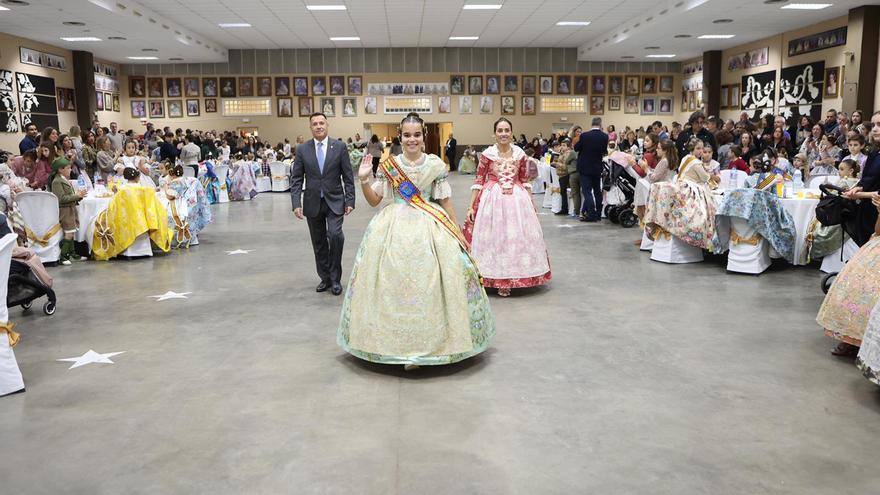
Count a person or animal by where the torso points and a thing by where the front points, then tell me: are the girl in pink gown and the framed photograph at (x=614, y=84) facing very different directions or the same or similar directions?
same or similar directions

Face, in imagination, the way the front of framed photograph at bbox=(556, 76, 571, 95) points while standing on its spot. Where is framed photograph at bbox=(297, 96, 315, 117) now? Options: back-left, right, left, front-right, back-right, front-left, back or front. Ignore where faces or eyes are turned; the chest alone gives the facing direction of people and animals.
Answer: right

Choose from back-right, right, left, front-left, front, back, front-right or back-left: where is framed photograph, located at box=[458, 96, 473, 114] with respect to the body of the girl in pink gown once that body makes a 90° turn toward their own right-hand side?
right

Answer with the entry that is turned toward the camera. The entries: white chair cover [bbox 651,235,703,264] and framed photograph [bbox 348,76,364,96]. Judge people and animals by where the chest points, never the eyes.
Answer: the framed photograph

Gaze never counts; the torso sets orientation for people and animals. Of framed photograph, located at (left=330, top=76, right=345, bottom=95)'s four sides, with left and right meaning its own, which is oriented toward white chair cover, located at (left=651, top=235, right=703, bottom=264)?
front

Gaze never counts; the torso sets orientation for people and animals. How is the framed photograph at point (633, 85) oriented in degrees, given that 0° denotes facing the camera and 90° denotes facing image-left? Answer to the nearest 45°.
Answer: approximately 0°

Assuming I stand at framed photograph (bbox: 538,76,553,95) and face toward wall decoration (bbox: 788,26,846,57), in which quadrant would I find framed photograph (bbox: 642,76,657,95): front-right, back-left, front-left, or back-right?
front-left

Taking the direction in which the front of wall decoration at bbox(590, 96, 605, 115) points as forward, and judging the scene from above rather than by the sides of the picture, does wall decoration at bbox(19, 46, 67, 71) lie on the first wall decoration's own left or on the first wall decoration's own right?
on the first wall decoration's own right

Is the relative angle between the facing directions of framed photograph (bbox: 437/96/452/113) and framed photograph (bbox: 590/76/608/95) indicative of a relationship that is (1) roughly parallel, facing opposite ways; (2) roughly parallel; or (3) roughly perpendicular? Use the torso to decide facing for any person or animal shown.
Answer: roughly parallel

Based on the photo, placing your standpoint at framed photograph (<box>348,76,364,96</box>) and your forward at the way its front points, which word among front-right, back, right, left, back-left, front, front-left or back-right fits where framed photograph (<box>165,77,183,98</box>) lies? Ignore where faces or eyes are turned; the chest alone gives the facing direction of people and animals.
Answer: right

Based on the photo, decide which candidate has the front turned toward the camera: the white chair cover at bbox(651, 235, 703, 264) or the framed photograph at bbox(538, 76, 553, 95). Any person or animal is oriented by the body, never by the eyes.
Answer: the framed photograph

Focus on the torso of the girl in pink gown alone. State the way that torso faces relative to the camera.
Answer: toward the camera

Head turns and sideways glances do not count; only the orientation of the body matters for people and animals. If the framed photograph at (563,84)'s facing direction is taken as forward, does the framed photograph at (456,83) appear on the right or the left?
on its right

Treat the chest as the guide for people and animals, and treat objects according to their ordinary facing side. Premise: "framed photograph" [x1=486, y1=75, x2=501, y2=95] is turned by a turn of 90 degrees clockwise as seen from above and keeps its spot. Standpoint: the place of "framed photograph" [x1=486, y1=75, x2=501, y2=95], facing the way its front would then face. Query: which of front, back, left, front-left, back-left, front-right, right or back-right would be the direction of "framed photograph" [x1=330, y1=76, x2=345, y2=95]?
front

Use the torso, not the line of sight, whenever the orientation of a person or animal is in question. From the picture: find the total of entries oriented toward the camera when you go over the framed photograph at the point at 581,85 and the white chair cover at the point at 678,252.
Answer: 1

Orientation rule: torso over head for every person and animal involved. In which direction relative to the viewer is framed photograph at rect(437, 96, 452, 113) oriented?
toward the camera

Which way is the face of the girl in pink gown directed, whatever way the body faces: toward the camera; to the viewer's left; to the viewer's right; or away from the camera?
toward the camera

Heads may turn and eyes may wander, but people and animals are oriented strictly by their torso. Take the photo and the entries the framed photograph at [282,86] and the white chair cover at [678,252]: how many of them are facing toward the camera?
1

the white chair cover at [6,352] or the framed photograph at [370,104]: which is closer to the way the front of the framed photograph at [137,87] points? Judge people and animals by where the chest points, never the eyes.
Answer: the white chair cover

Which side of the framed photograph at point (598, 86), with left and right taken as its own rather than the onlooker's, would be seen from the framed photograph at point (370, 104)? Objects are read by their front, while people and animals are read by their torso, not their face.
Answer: right

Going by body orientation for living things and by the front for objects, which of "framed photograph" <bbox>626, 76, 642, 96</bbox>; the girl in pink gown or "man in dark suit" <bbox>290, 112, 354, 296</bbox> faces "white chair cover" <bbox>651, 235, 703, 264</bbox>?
the framed photograph
